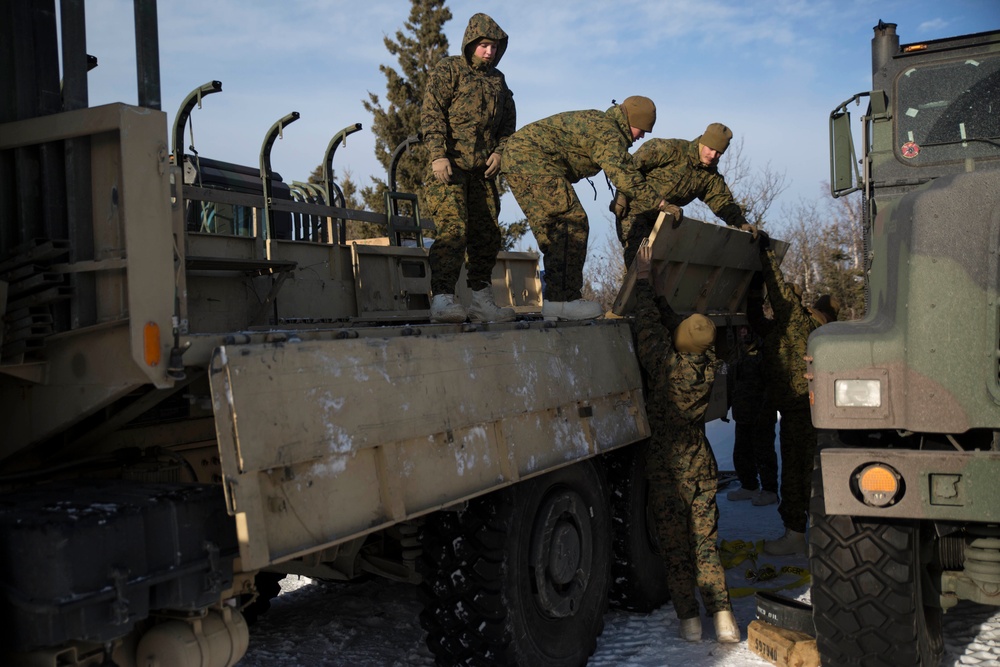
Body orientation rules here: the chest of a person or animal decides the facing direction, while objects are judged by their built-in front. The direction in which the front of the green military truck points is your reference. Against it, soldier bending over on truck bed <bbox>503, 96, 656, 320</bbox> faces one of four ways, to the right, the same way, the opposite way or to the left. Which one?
to the left

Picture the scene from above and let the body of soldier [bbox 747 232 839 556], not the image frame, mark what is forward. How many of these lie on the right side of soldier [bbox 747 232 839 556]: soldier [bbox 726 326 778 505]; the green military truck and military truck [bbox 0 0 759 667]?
1

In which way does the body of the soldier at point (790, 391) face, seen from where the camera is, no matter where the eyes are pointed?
to the viewer's left

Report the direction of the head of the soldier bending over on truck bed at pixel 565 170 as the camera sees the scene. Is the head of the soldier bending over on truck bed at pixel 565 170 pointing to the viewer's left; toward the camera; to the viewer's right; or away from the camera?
to the viewer's right
